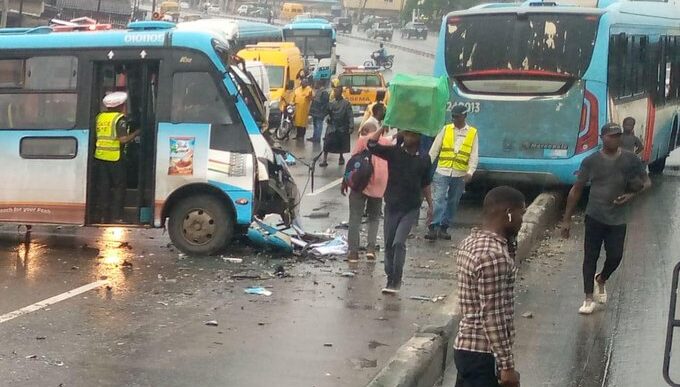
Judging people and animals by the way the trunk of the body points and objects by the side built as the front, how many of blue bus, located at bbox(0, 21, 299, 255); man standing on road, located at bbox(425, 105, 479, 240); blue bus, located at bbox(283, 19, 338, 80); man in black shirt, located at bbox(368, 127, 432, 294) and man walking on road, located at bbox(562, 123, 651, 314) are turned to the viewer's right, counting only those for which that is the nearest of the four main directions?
1

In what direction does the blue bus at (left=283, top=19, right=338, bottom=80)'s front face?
toward the camera

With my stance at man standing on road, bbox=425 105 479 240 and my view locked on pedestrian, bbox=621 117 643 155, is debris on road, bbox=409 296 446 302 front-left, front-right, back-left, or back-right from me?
back-right

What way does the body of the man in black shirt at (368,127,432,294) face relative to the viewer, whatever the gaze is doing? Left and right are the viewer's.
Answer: facing the viewer and to the left of the viewer

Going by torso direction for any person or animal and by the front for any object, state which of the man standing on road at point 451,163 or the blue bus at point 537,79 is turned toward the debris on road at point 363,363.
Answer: the man standing on road

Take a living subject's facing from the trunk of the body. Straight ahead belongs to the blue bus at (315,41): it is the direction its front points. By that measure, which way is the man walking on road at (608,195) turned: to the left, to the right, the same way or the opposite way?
the same way

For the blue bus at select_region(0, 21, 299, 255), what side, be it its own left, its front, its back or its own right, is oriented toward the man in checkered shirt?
right

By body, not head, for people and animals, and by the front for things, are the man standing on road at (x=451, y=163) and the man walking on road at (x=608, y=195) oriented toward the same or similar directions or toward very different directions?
same or similar directions

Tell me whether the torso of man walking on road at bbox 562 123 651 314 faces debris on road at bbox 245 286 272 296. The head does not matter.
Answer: no

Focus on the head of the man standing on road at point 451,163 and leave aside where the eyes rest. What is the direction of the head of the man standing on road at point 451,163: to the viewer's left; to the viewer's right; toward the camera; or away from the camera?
toward the camera

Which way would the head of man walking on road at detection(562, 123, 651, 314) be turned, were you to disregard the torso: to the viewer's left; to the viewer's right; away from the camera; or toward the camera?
toward the camera

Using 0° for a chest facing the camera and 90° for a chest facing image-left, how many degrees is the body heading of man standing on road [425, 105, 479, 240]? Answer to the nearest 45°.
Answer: approximately 0°

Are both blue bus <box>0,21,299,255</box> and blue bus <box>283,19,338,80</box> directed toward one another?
no

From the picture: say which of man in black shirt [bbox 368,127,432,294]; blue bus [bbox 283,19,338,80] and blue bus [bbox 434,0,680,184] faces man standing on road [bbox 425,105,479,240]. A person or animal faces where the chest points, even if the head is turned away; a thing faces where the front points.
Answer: blue bus [bbox 283,19,338,80]

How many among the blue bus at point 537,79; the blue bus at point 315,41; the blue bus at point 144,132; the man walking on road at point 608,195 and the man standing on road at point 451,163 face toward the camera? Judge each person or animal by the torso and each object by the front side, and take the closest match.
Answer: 3

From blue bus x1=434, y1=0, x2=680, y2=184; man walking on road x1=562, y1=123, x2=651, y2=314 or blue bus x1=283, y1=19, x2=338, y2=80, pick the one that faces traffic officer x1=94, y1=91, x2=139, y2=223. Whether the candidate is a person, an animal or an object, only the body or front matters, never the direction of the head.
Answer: blue bus x1=283, y1=19, x2=338, y2=80

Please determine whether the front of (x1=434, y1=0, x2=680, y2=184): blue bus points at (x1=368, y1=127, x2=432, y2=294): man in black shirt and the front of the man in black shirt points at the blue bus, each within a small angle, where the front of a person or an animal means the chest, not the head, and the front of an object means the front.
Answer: no

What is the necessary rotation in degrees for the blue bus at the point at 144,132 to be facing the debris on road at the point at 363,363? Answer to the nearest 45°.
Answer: approximately 90° to its right

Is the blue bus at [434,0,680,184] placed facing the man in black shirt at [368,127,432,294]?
no

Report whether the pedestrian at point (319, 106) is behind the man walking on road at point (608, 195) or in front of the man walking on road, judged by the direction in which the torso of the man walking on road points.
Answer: behind

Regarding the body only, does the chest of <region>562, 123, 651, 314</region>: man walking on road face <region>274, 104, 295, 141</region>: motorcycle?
no

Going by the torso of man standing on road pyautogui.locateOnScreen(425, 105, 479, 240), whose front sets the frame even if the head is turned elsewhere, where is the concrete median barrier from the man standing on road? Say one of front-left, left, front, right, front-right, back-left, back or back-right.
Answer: front

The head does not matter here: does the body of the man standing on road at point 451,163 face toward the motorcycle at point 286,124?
no

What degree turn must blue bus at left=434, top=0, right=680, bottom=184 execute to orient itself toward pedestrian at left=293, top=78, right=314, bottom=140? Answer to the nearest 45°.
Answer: approximately 90° to its left
